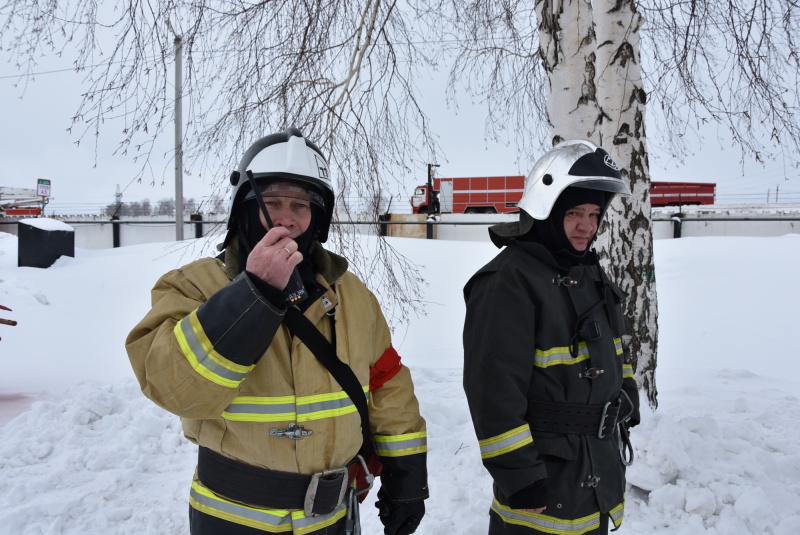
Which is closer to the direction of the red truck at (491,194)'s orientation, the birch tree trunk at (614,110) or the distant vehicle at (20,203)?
the distant vehicle

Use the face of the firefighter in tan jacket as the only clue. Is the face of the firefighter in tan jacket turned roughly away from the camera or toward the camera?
toward the camera

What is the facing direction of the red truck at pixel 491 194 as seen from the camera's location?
facing to the left of the viewer

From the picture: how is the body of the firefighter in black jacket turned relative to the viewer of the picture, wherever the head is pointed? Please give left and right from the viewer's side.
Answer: facing the viewer and to the right of the viewer

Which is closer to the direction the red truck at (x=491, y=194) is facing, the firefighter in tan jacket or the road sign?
the road sign

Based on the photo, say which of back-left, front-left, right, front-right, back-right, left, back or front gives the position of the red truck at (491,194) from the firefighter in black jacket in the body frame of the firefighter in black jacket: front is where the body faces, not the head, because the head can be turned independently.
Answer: back-left

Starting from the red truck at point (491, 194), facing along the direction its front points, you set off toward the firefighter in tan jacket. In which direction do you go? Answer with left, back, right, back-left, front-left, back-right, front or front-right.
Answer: left

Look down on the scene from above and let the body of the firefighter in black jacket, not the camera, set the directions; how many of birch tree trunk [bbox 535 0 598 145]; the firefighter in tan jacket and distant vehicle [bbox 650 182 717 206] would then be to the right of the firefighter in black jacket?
1

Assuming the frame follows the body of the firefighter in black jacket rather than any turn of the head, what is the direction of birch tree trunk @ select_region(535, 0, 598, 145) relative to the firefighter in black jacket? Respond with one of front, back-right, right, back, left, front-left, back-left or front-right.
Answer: back-left

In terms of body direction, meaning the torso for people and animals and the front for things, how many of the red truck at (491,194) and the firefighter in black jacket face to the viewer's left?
1

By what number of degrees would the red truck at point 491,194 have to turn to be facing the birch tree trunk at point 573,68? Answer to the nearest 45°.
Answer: approximately 90° to its left

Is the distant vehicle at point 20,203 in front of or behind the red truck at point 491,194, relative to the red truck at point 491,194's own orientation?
in front

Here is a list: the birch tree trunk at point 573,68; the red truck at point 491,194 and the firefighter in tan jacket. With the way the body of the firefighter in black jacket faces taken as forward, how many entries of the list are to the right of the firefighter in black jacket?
1

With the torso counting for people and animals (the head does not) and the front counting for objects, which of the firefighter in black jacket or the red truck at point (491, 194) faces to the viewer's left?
the red truck
